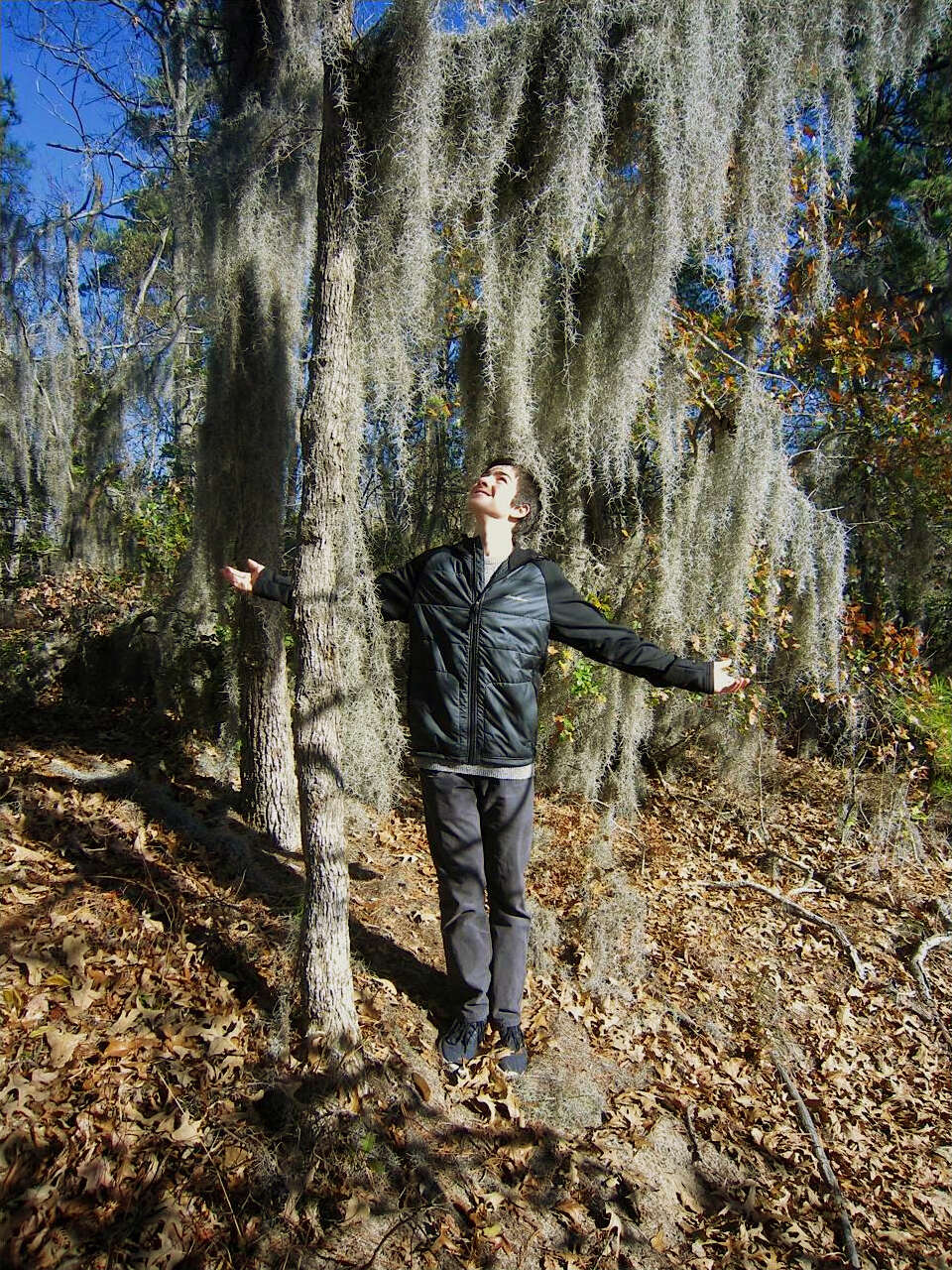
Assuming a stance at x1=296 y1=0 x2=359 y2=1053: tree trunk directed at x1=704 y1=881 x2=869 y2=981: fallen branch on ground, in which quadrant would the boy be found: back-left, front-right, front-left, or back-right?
front-right

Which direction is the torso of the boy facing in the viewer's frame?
toward the camera

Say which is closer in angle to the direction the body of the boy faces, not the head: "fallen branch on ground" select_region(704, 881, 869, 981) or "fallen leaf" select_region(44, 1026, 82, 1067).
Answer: the fallen leaf

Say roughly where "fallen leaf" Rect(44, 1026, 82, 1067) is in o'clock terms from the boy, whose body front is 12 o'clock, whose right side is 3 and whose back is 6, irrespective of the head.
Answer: The fallen leaf is roughly at 2 o'clock from the boy.

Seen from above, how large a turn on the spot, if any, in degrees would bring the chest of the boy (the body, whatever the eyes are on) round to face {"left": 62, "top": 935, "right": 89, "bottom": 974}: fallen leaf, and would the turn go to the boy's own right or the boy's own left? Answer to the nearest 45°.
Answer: approximately 90° to the boy's own right

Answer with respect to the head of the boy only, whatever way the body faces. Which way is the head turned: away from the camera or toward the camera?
toward the camera

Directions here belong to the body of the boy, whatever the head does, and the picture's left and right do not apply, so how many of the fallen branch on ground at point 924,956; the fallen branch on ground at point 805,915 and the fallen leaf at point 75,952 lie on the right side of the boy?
1

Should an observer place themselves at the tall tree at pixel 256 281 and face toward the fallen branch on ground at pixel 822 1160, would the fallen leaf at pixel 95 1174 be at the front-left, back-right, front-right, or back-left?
front-right
